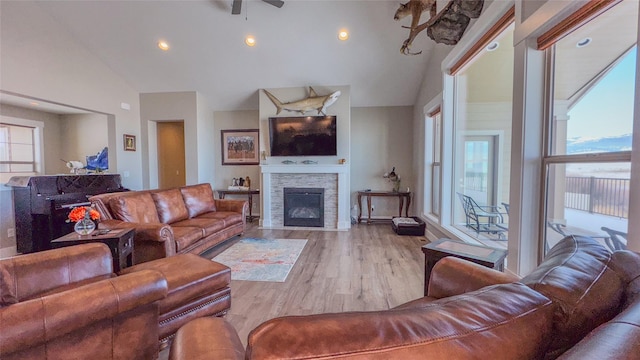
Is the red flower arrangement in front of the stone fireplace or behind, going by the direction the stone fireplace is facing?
in front

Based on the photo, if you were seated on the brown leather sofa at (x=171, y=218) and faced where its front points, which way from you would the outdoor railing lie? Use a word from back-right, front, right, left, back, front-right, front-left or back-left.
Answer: front

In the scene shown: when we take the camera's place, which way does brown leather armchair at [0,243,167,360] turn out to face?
facing away from the viewer and to the right of the viewer

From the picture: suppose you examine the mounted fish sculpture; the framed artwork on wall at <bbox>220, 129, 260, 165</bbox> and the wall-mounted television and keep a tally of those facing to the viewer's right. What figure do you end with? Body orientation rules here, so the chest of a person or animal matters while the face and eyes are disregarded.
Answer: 1

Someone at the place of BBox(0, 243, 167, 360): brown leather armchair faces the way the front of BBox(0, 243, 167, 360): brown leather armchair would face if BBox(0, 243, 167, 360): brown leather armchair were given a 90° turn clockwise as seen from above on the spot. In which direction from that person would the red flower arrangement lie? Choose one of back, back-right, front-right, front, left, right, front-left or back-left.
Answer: back-left

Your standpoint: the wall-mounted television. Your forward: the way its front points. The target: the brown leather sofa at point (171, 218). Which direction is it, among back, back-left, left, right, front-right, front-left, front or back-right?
front-right

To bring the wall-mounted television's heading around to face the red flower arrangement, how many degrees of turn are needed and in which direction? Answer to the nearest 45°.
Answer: approximately 45° to its right

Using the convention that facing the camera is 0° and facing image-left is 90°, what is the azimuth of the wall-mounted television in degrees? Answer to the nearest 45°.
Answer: approximately 0°

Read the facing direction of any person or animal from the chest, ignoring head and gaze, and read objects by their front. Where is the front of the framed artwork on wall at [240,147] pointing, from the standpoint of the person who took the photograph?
facing the viewer

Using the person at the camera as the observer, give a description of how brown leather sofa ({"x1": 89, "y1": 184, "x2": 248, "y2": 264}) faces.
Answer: facing the viewer and to the right of the viewer

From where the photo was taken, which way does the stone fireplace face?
toward the camera

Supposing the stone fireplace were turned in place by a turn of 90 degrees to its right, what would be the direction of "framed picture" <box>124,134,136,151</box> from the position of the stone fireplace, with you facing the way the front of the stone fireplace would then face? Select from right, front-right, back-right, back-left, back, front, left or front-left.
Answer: front

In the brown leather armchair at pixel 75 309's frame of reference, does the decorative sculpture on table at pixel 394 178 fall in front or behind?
in front

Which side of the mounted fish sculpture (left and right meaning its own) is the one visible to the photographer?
right

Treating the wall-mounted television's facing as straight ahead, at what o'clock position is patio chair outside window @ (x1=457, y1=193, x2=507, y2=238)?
The patio chair outside window is roughly at 10 o'clock from the wall-mounted television.
